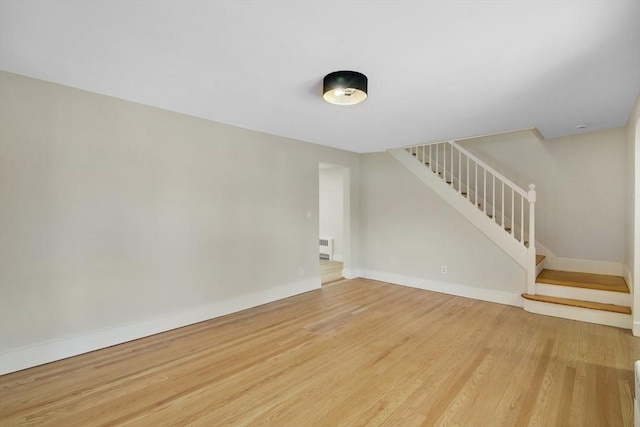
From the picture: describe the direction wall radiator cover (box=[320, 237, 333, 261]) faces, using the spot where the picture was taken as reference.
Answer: facing the viewer and to the left of the viewer

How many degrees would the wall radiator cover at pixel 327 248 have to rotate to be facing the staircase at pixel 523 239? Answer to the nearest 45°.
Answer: approximately 90° to its left

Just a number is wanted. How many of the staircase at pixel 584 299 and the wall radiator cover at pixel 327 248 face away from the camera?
0

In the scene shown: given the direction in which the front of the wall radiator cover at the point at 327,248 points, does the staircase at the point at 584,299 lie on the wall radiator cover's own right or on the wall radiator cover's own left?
on the wall radiator cover's own left

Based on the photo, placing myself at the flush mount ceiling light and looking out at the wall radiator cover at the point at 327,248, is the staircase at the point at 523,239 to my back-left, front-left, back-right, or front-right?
front-right

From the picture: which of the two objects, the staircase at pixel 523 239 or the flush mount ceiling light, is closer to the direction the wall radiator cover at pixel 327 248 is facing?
the flush mount ceiling light

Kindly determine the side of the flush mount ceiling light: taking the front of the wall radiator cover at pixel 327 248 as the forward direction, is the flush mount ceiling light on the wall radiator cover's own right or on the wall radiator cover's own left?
on the wall radiator cover's own left

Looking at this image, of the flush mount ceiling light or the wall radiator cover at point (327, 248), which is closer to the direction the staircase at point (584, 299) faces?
the flush mount ceiling light
